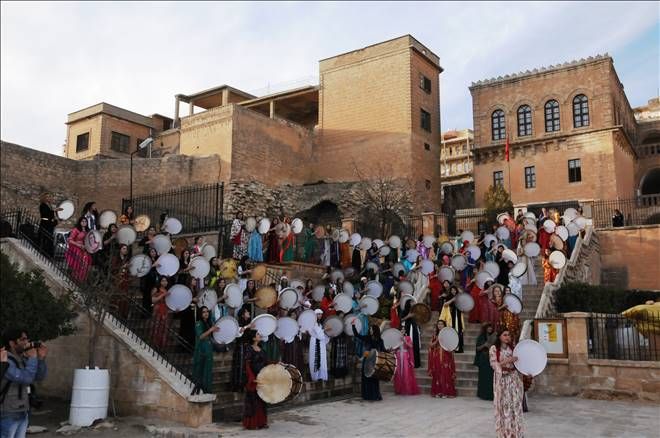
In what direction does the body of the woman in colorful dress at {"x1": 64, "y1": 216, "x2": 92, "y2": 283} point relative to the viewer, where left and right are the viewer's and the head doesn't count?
facing the viewer and to the right of the viewer

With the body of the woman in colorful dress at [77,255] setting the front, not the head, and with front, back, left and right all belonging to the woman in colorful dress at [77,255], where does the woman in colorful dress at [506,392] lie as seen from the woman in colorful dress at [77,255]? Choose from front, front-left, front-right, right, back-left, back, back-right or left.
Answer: front

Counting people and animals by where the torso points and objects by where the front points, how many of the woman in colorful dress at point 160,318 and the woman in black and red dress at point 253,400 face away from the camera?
0

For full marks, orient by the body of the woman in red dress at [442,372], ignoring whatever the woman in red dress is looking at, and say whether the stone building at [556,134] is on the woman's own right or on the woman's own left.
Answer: on the woman's own left

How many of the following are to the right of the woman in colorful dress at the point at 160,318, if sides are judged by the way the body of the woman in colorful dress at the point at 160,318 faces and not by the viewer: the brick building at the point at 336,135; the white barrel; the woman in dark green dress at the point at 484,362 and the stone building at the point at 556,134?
1

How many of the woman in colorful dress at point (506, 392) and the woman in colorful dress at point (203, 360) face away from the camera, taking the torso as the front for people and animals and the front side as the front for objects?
0

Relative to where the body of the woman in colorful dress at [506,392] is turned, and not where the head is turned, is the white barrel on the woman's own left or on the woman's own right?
on the woman's own right
